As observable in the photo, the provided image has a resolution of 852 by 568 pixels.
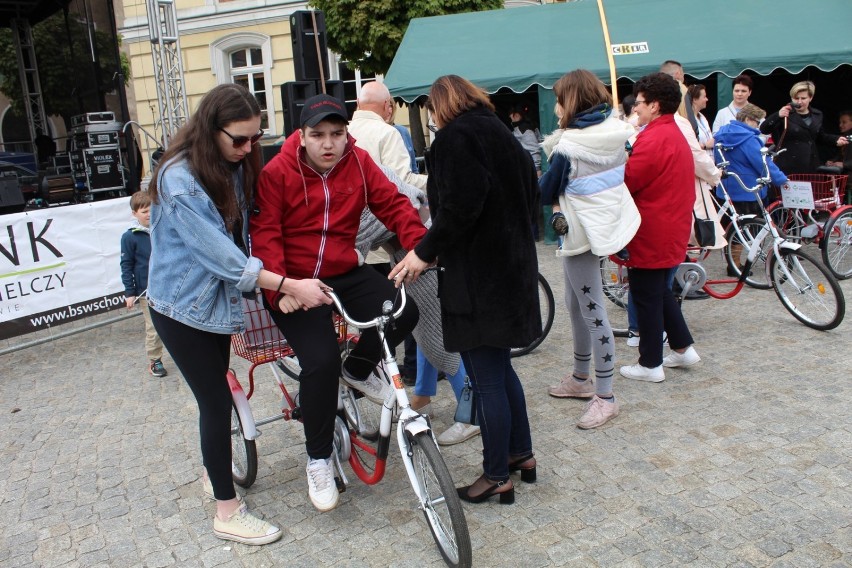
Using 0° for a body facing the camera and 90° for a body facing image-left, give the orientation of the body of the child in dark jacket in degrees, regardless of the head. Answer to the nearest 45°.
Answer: approximately 315°

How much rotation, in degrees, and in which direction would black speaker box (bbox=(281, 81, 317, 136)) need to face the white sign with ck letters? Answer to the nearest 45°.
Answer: approximately 90° to its left

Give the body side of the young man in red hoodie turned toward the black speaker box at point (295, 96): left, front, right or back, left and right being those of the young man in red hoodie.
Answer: back

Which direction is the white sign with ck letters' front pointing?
toward the camera

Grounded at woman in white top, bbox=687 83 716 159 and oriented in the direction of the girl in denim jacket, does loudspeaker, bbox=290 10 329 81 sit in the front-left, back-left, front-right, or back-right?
front-right

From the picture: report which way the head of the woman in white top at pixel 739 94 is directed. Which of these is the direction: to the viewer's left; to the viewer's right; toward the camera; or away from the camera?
toward the camera

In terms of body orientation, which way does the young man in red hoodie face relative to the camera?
toward the camera

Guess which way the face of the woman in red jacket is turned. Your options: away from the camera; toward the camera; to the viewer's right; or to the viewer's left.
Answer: to the viewer's left

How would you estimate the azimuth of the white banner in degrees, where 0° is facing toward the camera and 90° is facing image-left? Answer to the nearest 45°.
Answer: approximately 315°

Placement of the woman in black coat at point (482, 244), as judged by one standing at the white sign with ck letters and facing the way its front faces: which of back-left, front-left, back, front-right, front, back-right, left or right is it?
front
